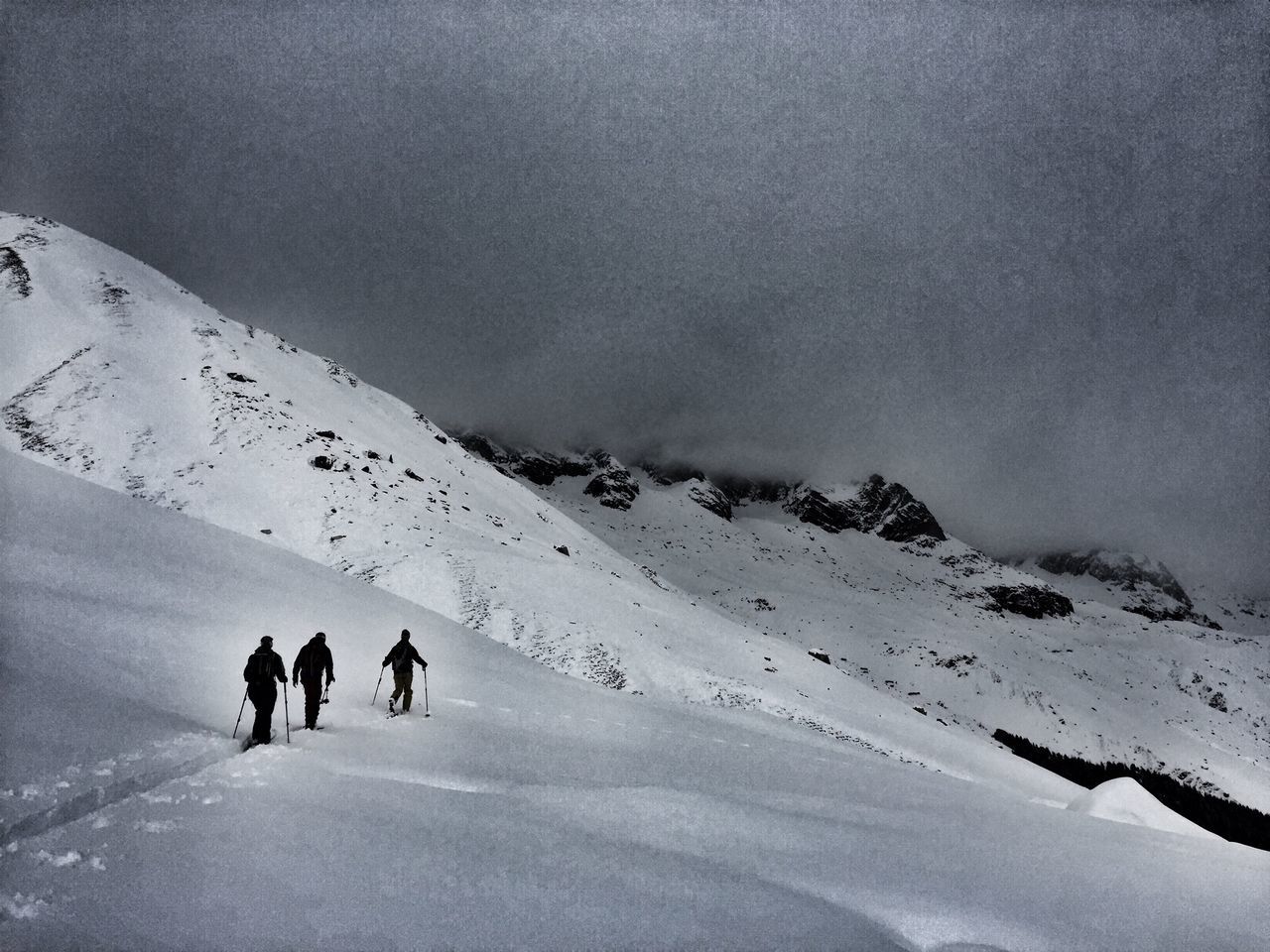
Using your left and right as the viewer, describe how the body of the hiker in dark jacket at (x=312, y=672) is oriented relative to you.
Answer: facing away from the viewer and to the right of the viewer

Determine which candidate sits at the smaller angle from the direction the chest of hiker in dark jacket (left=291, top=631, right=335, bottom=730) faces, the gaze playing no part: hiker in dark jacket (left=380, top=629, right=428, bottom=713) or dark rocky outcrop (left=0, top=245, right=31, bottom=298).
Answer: the hiker in dark jacket

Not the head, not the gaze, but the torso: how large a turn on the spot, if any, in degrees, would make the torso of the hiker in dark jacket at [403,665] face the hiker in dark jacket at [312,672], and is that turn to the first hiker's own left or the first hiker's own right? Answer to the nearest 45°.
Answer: approximately 135° to the first hiker's own left

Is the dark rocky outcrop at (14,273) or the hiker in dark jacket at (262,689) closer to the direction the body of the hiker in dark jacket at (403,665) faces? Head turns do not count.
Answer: the dark rocky outcrop

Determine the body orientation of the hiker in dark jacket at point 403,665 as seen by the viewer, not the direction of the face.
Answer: away from the camera

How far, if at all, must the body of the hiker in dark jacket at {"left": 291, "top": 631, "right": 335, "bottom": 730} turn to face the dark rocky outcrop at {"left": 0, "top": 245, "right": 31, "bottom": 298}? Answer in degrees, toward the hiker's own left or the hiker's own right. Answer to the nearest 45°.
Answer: approximately 90° to the hiker's own left

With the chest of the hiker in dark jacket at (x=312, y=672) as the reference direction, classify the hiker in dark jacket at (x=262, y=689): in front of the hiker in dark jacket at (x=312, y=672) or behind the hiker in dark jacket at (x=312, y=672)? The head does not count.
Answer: behind
